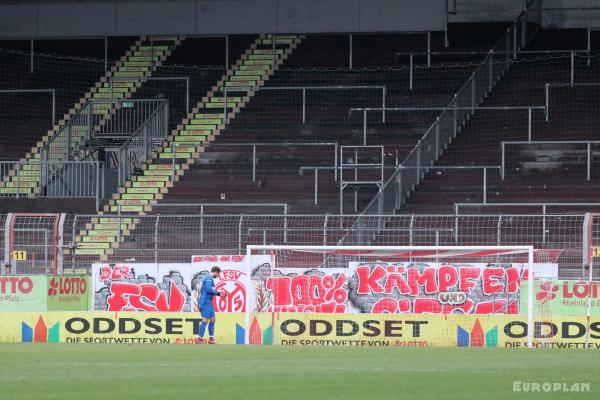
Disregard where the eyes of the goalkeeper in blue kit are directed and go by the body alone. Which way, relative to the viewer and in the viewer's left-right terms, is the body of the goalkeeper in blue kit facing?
facing to the right of the viewer

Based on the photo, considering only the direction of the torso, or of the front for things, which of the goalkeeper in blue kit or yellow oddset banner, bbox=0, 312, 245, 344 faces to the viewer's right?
the goalkeeper in blue kit

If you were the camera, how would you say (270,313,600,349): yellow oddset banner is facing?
facing the viewer

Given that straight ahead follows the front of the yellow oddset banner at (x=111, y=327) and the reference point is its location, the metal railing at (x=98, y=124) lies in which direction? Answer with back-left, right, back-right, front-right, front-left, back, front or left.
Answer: back

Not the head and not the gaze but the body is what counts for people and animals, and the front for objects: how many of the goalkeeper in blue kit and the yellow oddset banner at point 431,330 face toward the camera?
1

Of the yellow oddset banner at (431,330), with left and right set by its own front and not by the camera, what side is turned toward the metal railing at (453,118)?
back

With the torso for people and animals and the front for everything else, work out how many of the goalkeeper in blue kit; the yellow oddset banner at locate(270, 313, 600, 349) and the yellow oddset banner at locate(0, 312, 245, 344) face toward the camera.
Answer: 2

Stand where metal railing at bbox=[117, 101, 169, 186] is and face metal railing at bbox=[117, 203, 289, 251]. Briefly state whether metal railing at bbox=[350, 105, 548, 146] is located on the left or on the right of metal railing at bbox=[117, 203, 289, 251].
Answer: left

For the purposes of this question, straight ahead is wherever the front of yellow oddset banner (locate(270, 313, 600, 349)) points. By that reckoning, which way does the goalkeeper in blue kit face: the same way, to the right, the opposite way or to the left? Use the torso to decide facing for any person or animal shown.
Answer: to the left

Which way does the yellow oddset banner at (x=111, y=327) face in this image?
toward the camera
